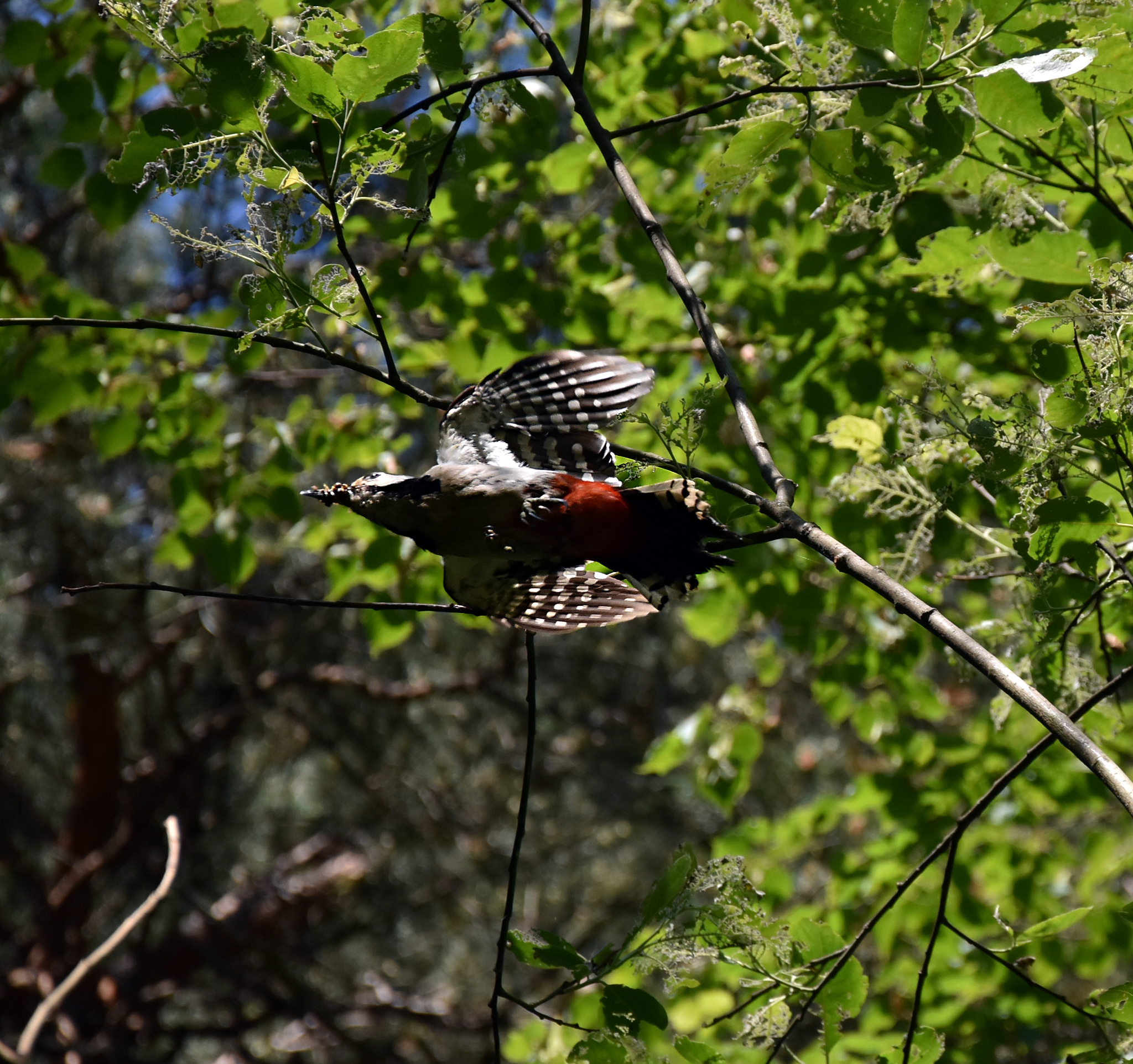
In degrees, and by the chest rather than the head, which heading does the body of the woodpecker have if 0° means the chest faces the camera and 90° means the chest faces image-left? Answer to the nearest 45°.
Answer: approximately 90°

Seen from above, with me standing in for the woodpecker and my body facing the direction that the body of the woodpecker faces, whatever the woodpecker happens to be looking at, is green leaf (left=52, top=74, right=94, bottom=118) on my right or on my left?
on my right
